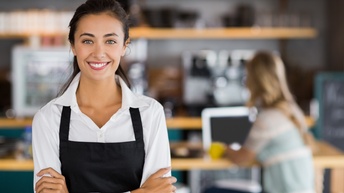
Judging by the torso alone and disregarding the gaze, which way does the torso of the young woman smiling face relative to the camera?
toward the camera

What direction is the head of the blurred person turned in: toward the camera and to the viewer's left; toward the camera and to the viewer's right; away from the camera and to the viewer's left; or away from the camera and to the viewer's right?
away from the camera and to the viewer's left

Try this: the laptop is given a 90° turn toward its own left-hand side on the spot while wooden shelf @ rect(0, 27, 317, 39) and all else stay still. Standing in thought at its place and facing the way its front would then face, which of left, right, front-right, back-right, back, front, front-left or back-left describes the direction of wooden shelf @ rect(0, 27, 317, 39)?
left

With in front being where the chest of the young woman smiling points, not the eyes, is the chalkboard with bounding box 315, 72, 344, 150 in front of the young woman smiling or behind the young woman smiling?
behind

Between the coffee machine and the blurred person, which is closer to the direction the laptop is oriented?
the blurred person

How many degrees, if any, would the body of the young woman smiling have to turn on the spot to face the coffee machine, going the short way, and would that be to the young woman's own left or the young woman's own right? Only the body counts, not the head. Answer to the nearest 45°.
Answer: approximately 180°

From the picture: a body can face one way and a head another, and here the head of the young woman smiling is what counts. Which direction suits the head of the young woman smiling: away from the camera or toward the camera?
toward the camera

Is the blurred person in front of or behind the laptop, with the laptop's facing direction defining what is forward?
in front

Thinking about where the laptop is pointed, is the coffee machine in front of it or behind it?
behind
